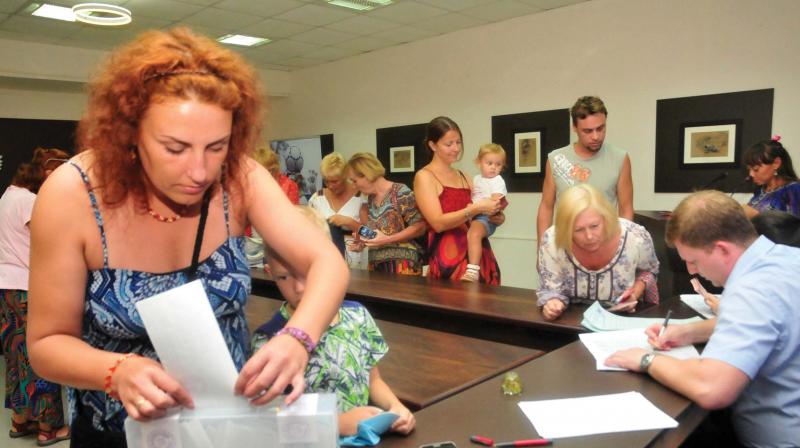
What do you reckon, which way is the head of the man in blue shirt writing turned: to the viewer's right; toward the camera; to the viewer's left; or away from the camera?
to the viewer's left

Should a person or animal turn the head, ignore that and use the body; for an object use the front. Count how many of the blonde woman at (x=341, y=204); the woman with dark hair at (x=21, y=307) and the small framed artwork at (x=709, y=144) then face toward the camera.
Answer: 2

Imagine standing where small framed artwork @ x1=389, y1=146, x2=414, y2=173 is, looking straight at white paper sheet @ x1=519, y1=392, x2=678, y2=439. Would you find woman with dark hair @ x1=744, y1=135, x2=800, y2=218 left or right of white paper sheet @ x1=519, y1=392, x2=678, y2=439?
left

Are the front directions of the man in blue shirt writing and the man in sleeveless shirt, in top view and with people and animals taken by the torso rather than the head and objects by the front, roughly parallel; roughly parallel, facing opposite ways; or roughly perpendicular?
roughly perpendicular

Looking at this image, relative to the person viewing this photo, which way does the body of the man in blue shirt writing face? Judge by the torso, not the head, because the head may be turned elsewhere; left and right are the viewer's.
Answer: facing to the left of the viewer

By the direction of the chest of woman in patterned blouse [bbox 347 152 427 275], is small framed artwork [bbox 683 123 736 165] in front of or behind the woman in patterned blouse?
behind

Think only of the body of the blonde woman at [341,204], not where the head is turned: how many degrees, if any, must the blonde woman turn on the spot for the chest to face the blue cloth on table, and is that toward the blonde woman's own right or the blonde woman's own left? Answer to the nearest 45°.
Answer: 0° — they already face it

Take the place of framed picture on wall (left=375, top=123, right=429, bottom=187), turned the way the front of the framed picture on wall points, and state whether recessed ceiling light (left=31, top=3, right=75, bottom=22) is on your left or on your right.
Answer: on your right

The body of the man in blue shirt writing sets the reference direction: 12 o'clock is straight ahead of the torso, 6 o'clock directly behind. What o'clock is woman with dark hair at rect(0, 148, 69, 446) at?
The woman with dark hair is roughly at 12 o'clock from the man in blue shirt writing.

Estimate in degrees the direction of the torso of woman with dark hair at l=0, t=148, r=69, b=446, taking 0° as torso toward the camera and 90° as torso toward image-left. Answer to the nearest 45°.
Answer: approximately 225°
